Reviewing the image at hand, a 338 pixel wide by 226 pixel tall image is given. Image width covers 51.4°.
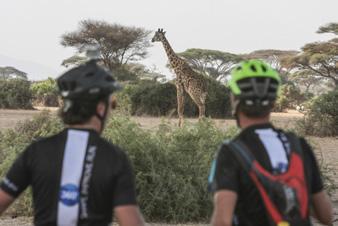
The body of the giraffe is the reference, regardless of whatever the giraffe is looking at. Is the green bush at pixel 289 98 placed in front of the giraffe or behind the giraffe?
behind

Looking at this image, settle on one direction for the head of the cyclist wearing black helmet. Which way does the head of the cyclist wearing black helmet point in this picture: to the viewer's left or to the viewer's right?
to the viewer's right

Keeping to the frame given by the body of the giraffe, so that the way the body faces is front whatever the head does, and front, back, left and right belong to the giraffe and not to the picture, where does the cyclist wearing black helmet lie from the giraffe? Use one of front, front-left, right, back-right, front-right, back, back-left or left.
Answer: front-left

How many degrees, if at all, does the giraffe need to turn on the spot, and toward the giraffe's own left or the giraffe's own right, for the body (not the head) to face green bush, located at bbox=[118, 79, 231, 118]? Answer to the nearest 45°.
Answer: approximately 135° to the giraffe's own right

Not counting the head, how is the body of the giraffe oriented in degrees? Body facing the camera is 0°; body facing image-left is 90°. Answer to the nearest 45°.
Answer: approximately 45°

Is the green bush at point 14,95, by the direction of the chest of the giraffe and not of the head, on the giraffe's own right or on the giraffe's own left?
on the giraffe's own right

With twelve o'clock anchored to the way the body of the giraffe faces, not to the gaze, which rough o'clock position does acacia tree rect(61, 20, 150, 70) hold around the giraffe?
The acacia tree is roughly at 4 o'clock from the giraffe.

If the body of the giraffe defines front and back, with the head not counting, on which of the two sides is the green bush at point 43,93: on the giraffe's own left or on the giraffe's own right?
on the giraffe's own right

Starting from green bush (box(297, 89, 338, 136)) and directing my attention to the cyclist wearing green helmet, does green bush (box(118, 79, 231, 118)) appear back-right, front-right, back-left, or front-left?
back-right
